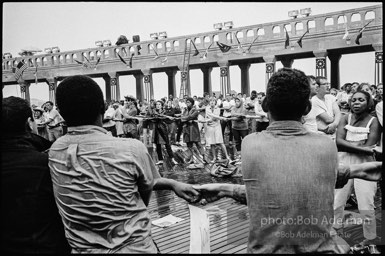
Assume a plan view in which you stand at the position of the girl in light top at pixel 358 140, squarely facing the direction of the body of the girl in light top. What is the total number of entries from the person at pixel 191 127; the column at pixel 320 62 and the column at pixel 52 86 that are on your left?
0

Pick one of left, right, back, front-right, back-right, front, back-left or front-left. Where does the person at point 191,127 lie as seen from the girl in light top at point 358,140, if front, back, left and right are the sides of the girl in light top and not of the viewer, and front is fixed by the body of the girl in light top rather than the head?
right

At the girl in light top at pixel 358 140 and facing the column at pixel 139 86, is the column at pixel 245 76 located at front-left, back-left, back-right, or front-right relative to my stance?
front-right

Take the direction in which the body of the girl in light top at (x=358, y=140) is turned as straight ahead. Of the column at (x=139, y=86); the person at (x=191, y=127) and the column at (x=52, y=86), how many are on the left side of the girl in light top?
0

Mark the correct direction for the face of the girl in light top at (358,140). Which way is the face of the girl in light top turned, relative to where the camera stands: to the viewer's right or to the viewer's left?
to the viewer's left

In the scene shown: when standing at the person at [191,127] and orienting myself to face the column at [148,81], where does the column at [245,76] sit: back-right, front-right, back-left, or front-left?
front-right

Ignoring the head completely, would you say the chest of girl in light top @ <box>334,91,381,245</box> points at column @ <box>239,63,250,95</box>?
no

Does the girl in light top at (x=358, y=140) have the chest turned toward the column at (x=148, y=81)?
no

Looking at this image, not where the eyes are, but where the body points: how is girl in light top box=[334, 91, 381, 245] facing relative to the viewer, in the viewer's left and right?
facing the viewer and to the left of the viewer

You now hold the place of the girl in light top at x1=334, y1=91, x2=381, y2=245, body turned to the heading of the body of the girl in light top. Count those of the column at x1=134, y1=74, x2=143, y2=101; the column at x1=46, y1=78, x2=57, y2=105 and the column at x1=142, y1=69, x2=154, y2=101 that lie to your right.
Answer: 3

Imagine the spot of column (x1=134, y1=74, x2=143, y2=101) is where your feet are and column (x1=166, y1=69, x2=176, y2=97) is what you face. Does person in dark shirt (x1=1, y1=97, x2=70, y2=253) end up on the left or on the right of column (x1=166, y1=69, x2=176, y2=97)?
right

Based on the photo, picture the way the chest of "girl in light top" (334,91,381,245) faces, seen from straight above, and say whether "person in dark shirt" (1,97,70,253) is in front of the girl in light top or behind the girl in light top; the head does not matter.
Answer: in front

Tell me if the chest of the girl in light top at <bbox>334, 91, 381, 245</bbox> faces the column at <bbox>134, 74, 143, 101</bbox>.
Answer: no
